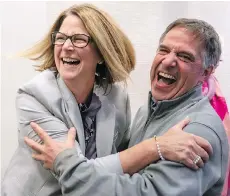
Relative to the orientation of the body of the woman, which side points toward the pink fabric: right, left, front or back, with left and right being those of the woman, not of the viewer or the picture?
left

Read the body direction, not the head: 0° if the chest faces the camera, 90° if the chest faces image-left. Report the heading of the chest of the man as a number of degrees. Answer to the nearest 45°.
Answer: approximately 45°
